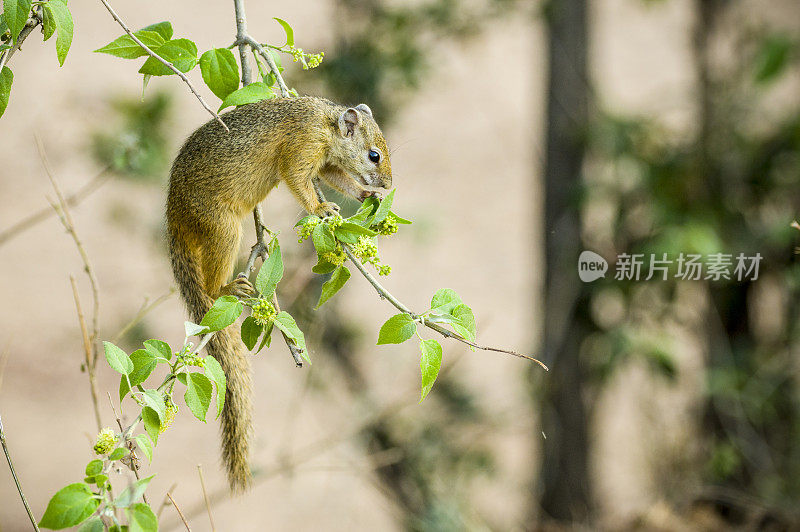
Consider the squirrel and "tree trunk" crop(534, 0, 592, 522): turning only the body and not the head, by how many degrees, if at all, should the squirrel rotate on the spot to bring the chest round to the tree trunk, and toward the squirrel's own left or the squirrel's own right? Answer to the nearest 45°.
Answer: approximately 45° to the squirrel's own left

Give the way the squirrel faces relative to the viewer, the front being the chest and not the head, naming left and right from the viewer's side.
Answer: facing to the right of the viewer
